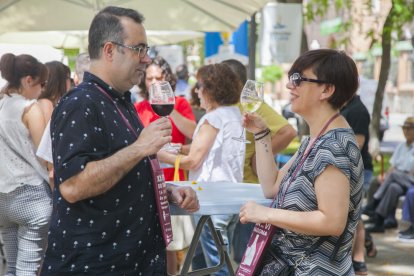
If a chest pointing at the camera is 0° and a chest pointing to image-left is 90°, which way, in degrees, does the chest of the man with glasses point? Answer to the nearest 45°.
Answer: approximately 270°

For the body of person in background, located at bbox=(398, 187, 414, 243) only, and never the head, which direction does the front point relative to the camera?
to the viewer's left

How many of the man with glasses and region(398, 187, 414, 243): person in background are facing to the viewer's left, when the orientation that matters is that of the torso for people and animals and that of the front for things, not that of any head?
1

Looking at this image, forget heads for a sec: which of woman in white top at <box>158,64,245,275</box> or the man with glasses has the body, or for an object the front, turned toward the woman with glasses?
the man with glasses

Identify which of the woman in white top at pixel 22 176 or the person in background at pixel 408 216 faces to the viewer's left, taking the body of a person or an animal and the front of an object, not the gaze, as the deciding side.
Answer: the person in background

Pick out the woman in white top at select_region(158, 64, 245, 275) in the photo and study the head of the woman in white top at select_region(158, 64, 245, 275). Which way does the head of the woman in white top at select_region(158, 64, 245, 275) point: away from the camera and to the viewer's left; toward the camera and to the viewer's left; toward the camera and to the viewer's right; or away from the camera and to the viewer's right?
away from the camera and to the viewer's left

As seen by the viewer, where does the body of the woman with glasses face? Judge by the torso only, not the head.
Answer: to the viewer's left

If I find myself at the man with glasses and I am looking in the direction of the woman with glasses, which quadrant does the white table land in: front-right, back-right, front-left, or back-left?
front-left

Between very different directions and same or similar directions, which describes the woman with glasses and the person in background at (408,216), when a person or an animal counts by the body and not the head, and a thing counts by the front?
same or similar directions

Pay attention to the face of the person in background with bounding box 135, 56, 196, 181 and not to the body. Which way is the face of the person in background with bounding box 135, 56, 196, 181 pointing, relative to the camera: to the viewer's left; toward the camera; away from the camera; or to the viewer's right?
toward the camera
